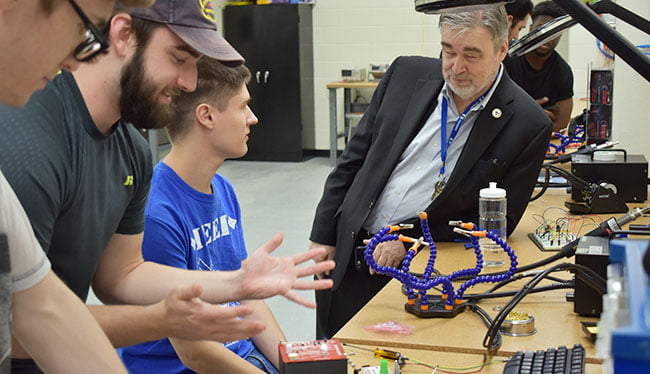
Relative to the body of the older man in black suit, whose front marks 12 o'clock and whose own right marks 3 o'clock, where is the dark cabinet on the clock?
The dark cabinet is roughly at 4 o'clock from the older man in black suit.

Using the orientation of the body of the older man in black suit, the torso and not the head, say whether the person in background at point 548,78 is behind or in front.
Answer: behind

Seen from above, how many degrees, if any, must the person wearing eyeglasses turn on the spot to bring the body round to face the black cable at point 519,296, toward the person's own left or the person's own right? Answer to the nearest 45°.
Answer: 0° — they already face it

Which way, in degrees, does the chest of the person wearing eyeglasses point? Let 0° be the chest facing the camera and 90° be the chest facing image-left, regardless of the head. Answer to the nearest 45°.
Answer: approximately 270°

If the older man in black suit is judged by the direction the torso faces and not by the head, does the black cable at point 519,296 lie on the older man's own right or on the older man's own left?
on the older man's own left

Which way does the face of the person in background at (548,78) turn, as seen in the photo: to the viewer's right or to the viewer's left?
to the viewer's left

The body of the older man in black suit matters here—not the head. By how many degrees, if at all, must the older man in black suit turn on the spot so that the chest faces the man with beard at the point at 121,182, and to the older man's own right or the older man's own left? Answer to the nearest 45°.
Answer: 0° — they already face them

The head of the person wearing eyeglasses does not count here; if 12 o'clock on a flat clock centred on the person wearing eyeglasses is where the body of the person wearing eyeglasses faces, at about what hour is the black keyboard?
The black keyboard is roughly at 12 o'clock from the person wearing eyeglasses.

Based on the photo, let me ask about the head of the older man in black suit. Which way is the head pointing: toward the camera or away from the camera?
toward the camera

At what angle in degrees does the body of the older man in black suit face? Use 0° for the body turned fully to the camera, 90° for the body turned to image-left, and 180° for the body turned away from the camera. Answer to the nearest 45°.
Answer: approximately 45°

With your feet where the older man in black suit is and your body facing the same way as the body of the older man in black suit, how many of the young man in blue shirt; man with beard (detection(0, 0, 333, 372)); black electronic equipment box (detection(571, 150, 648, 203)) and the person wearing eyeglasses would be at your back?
1

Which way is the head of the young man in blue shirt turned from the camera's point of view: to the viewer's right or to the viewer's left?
to the viewer's right
